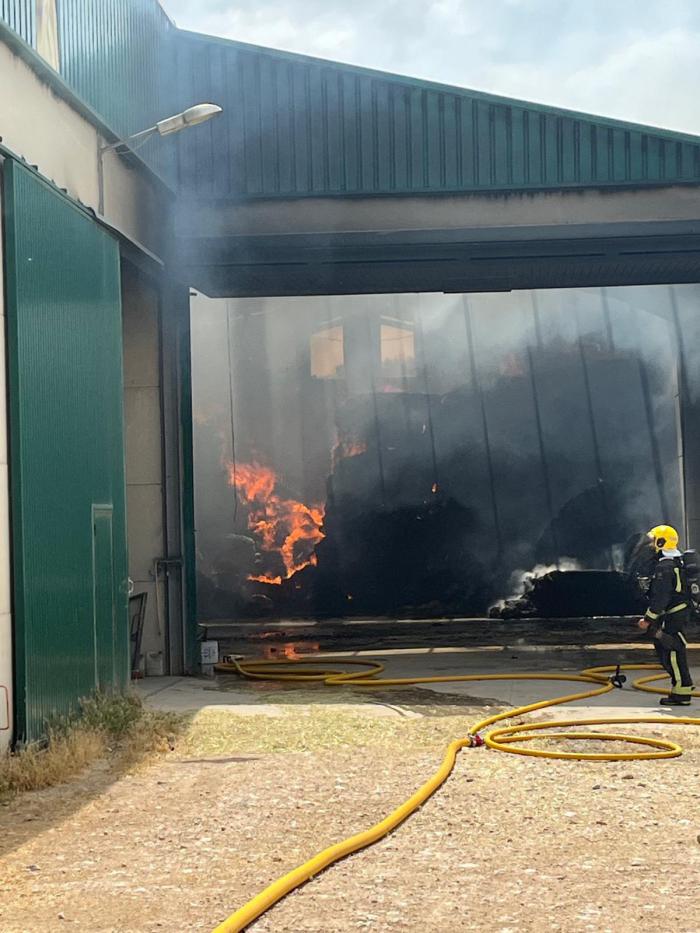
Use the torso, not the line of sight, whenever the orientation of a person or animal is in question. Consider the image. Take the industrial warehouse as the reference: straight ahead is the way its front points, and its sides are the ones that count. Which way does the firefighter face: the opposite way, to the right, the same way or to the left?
to the right

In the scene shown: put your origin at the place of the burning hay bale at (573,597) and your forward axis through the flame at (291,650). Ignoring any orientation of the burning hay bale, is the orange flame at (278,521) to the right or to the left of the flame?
right

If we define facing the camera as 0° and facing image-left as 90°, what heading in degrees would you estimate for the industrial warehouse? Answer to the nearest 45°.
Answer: approximately 0°

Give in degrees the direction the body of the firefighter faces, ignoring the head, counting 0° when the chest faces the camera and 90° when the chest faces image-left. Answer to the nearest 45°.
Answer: approximately 90°

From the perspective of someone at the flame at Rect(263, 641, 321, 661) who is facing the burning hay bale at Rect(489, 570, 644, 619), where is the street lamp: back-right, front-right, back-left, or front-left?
back-right

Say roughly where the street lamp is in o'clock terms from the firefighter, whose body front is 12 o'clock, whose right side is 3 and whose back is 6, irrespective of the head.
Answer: The street lamp is roughly at 11 o'clock from the firefighter.
